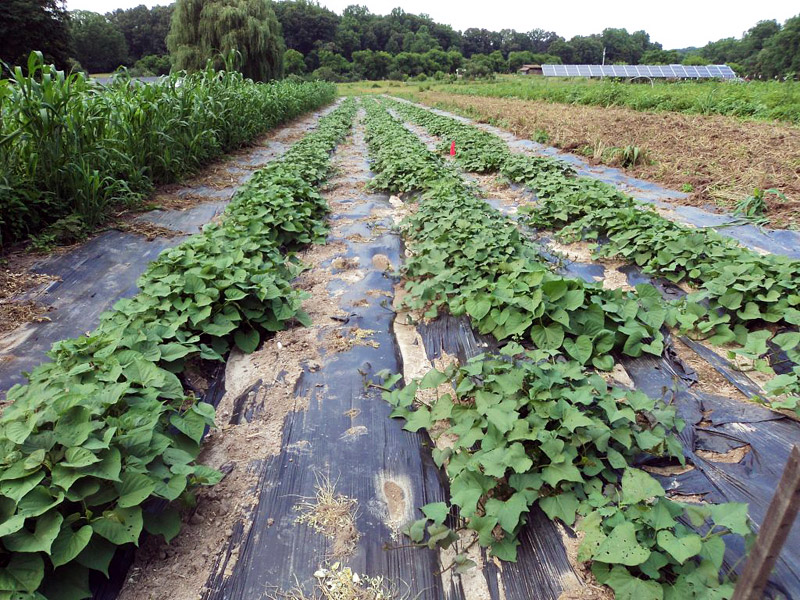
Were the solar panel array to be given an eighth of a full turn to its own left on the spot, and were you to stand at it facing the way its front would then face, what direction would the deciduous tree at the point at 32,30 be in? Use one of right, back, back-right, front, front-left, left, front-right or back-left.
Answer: right

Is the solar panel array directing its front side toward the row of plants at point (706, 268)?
yes

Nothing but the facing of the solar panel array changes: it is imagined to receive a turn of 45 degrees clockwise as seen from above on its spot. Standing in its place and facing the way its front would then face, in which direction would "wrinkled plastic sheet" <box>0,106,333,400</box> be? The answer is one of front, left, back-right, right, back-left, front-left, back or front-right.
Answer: front-left

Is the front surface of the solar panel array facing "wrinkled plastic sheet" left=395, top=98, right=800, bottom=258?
yes

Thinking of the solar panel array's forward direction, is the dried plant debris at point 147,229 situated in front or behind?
in front

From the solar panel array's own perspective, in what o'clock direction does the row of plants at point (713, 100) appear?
The row of plants is roughly at 12 o'clock from the solar panel array.

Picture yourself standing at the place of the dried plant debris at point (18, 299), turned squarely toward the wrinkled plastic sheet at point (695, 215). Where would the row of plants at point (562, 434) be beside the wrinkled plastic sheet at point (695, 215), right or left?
right

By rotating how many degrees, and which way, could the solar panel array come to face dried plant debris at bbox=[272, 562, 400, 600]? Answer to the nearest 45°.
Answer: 0° — it already faces it

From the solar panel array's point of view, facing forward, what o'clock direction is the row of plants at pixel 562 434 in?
The row of plants is roughly at 12 o'clock from the solar panel array.

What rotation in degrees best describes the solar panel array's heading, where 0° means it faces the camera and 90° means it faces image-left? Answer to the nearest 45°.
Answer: approximately 0°

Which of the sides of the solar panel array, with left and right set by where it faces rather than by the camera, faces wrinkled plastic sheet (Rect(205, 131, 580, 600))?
front

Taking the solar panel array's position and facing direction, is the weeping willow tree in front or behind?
in front
